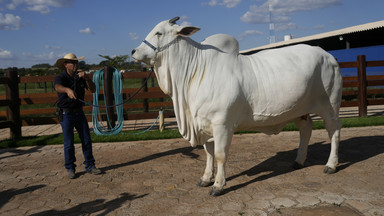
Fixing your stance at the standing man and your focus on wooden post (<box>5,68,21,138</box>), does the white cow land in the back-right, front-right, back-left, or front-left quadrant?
back-right

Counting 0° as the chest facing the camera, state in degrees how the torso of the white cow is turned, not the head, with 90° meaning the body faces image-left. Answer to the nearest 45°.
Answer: approximately 45°

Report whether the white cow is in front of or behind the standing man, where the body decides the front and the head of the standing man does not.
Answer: in front

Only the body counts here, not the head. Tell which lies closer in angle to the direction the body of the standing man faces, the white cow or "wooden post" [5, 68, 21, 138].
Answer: the white cow

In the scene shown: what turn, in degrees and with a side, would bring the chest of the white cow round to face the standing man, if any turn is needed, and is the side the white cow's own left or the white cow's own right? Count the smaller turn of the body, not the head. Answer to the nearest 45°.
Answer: approximately 45° to the white cow's own right

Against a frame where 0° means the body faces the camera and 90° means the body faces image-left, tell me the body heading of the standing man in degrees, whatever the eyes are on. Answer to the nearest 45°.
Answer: approximately 315°
